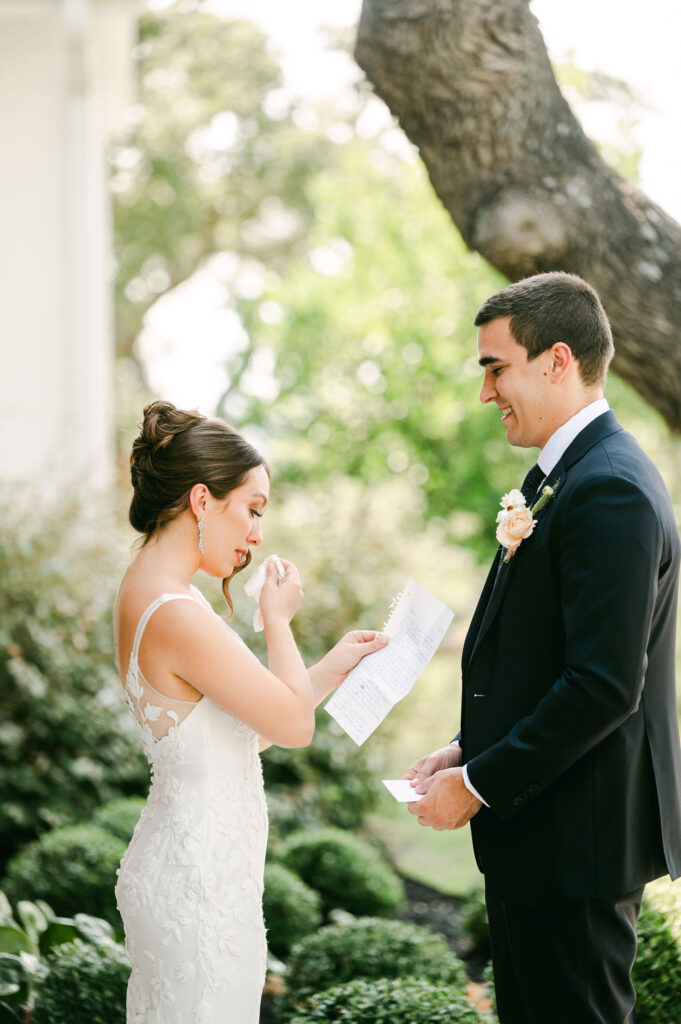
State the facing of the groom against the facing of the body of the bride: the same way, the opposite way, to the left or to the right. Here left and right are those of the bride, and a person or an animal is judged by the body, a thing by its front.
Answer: the opposite way

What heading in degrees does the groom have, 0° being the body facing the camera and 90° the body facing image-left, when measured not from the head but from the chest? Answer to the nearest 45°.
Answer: approximately 90°

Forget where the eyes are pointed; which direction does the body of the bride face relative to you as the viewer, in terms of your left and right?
facing to the right of the viewer

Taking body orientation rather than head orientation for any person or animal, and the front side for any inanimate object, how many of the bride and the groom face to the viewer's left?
1

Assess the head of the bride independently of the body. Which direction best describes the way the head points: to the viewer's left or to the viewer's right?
to the viewer's right

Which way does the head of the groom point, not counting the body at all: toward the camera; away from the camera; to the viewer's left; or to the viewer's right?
to the viewer's left
